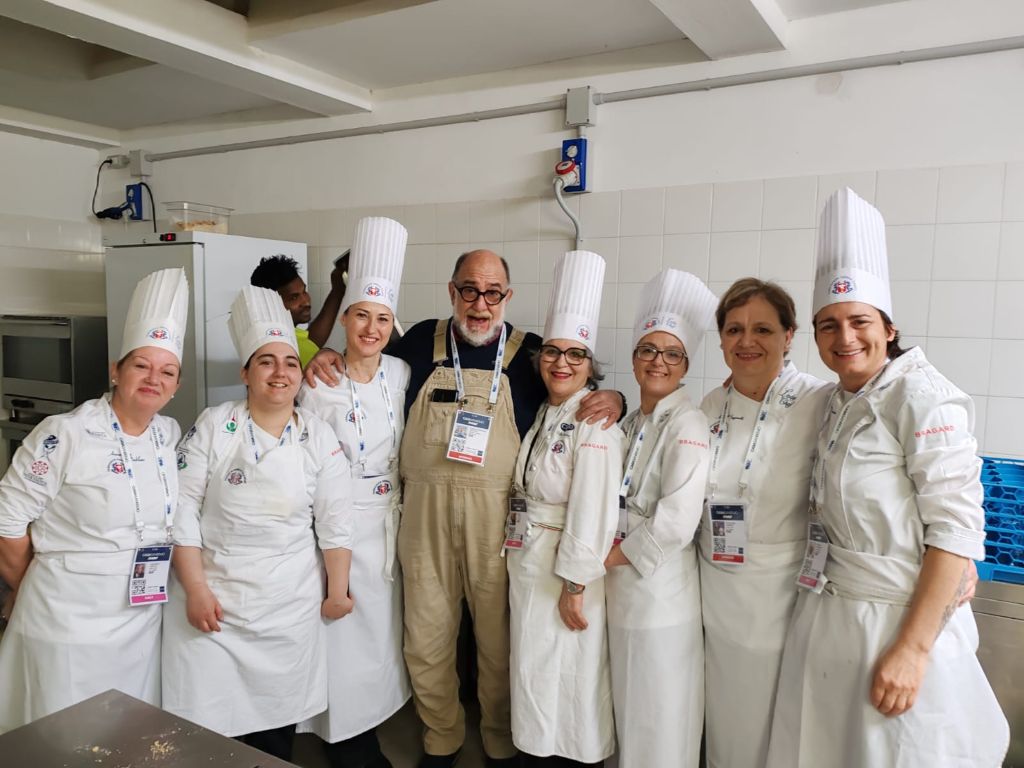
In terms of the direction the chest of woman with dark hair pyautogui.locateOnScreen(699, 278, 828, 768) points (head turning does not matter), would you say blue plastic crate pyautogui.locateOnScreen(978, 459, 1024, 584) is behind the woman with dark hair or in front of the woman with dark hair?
behind

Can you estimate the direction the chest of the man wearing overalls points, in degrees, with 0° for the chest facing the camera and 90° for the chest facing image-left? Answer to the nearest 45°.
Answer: approximately 0°

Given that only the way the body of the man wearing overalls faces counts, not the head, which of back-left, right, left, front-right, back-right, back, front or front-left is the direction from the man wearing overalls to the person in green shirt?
back-right
